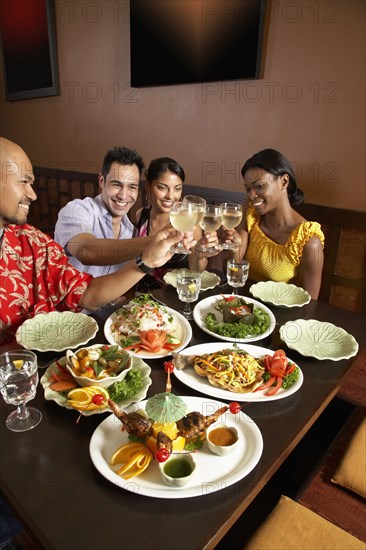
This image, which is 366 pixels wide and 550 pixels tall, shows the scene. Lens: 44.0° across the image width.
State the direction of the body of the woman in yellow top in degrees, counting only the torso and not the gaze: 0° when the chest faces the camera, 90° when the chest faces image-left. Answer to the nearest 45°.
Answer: approximately 45°

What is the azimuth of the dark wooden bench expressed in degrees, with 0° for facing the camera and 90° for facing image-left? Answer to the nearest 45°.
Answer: approximately 0°

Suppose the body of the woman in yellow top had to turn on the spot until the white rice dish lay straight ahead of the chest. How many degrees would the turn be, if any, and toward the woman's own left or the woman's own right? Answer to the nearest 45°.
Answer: approximately 45° to the woman's own left

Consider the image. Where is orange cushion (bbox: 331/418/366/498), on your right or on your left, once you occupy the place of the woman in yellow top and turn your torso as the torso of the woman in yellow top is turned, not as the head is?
on your left

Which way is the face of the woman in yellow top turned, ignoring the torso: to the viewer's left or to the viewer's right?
to the viewer's left

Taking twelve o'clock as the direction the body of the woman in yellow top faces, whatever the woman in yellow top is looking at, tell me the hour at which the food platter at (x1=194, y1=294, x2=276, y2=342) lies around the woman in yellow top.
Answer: The food platter is roughly at 11 o'clock from the woman in yellow top.

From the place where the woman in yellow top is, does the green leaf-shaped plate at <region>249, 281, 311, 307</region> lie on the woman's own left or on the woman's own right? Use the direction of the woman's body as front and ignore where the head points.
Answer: on the woman's own left

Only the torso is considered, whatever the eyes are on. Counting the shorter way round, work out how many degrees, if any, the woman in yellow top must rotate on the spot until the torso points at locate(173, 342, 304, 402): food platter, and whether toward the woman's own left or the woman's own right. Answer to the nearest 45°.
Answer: approximately 45° to the woman's own left

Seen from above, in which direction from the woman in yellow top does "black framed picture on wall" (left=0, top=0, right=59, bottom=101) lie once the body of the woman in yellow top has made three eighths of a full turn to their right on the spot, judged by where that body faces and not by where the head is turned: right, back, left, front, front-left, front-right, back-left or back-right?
front-left
